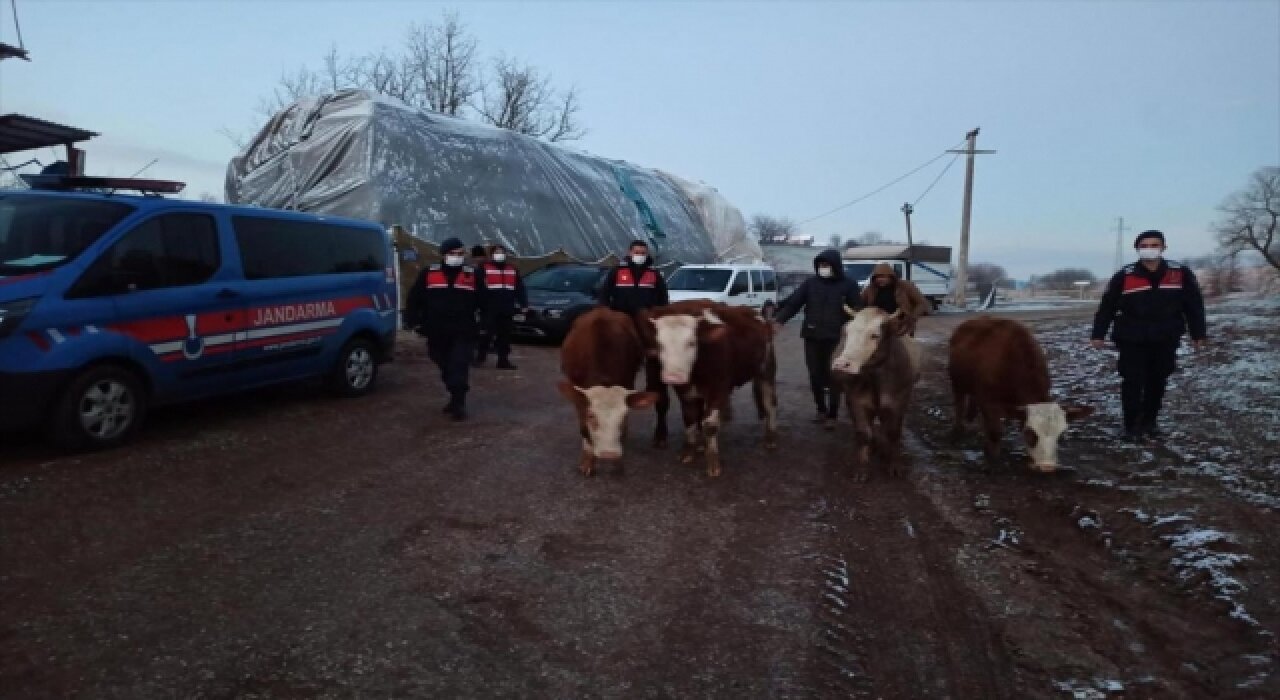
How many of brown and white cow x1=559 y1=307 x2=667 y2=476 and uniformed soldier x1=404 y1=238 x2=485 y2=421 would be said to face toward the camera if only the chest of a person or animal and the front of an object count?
2

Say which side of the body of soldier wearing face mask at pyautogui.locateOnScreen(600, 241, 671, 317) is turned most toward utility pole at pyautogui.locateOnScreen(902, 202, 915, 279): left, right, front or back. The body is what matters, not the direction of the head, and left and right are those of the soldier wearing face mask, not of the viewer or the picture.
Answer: back

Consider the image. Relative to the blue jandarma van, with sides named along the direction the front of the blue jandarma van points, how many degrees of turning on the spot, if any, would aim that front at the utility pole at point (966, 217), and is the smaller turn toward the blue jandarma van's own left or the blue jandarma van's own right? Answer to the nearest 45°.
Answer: approximately 180°

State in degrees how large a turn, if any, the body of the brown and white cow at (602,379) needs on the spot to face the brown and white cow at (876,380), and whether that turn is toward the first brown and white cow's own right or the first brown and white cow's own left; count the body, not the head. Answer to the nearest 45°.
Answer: approximately 90° to the first brown and white cow's own left

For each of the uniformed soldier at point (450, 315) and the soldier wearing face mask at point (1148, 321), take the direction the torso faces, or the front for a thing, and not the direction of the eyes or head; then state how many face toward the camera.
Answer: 2

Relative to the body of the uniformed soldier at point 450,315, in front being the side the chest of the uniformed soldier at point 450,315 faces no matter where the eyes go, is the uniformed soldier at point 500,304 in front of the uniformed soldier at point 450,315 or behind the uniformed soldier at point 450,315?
behind

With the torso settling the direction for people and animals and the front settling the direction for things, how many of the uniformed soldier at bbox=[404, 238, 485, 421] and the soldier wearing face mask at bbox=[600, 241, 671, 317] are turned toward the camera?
2

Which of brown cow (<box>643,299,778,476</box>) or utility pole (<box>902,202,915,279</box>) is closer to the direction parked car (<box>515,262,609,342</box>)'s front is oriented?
the brown cow
